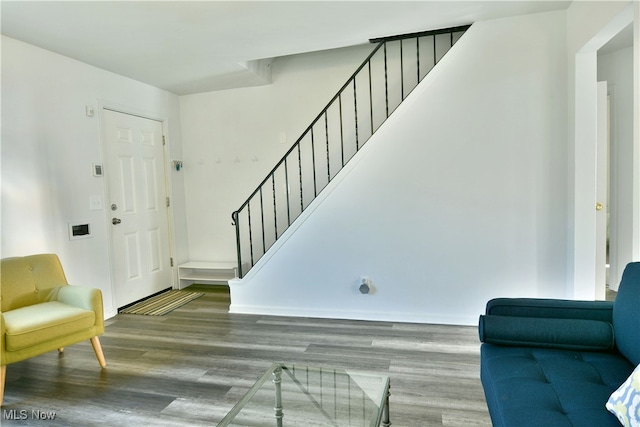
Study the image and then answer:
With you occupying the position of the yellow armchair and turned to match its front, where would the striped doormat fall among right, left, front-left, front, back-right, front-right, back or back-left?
left

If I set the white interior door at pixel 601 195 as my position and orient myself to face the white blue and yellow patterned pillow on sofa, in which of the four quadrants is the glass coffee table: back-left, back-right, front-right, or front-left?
front-right

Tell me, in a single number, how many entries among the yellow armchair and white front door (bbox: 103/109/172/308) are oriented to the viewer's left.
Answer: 0

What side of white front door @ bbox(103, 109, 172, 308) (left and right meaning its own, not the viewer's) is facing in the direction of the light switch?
right

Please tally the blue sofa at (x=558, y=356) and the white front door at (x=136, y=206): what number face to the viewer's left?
1

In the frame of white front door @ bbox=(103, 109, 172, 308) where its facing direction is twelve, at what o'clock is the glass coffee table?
The glass coffee table is roughly at 1 o'clock from the white front door.

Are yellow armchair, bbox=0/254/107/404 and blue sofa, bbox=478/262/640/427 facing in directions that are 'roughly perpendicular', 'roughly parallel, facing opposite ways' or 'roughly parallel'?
roughly parallel, facing opposite ways

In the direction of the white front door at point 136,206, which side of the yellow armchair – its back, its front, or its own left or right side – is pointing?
left

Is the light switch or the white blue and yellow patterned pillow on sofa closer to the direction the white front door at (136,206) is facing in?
the white blue and yellow patterned pillow on sofa

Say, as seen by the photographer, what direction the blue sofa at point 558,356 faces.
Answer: facing to the left of the viewer

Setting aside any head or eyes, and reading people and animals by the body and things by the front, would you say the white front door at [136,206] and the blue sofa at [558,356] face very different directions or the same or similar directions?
very different directions

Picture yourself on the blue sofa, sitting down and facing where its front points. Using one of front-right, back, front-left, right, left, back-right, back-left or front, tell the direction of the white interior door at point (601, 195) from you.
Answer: right

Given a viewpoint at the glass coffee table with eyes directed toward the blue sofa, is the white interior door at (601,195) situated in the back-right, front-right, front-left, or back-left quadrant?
front-left

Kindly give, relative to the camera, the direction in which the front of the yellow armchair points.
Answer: facing the viewer and to the right of the viewer

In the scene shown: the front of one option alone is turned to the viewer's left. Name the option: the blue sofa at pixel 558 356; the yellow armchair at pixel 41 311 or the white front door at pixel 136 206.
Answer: the blue sofa

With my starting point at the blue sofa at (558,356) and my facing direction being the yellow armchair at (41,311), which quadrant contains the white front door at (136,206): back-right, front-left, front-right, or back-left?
front-right
